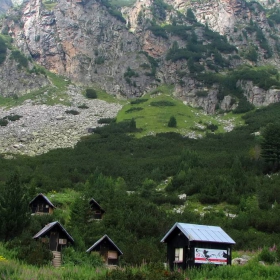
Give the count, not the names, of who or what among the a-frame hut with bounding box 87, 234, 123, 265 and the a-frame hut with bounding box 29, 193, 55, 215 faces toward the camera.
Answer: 2

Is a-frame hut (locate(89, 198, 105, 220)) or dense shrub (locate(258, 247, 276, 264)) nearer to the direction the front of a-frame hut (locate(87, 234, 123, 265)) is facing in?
the dense shrub

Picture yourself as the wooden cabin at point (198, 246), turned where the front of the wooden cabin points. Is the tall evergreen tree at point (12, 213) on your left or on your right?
on your right

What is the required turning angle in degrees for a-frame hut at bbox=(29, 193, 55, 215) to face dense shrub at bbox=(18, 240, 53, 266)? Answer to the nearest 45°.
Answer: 0° — it already faces it

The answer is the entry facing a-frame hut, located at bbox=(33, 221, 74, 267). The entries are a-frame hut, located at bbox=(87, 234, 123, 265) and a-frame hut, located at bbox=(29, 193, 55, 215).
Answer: a-frame hut, located at bbox=(29, 193, 55, 215)

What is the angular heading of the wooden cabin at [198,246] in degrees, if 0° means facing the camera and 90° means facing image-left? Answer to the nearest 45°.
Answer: approximately 45°
